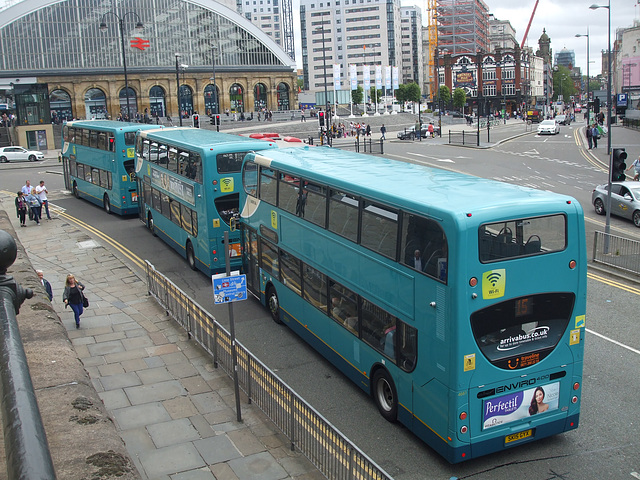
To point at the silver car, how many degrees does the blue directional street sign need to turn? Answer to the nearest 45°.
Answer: approximately 135° to its left

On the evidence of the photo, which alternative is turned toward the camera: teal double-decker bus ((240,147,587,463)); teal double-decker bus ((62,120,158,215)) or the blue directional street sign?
the blue directional street sign

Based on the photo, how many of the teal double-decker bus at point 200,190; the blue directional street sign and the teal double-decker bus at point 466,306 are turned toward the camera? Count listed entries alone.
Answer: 1

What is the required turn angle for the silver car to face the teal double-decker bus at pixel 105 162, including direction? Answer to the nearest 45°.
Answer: approximately 135° to its right

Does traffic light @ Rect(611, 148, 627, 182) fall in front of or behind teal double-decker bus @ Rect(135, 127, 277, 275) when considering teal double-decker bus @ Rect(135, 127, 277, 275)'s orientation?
behind

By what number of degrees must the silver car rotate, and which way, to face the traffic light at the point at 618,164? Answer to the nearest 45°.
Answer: approximately 45° to its right

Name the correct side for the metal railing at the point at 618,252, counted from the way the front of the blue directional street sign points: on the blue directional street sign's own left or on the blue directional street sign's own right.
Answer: on the blue directional street sign's own left

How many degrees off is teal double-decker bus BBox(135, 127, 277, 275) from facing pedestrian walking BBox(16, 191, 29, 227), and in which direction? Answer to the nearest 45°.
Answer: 0° — it already faces them

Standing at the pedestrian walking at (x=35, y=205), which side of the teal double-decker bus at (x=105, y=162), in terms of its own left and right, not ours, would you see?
left

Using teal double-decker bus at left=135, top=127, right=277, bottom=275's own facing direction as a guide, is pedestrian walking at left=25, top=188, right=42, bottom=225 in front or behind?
in front

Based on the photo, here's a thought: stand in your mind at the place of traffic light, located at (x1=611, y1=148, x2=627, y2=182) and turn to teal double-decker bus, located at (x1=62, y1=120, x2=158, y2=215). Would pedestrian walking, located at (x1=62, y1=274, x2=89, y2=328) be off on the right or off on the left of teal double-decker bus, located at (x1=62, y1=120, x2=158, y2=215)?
left

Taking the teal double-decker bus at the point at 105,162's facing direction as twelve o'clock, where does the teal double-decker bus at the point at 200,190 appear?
the teal double-decker bus at the point at 200,190 is roughly at 7 o'clock from the teal double-decker bus at the point at 105,162.
